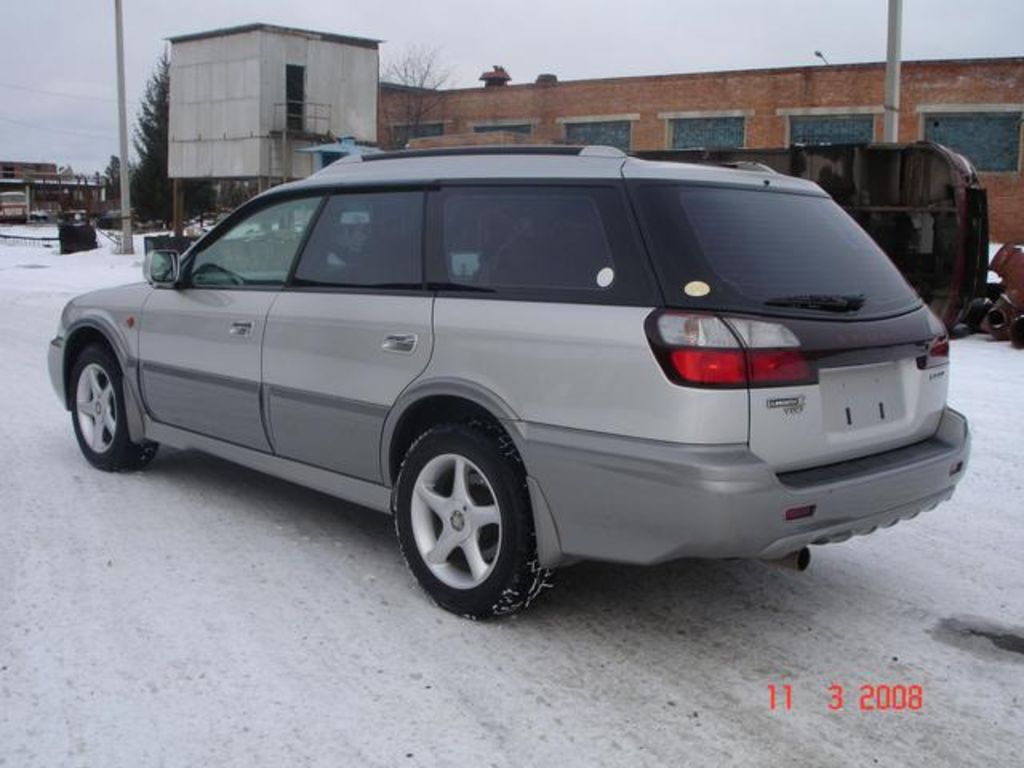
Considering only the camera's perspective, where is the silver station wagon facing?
facing away from the viewer and to the left of the viewer

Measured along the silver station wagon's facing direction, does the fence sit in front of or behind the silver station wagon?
in front

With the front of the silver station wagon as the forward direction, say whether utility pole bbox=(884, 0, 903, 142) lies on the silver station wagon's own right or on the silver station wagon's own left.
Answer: on the silver station wagon's own right

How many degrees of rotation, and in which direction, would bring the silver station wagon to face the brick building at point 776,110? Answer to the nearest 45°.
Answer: approximately 45° to its right

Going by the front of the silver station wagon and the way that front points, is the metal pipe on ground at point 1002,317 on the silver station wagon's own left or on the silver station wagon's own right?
on the silver station wagon's own right

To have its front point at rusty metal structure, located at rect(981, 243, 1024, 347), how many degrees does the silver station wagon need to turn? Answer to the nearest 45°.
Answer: approximately 90° to its right

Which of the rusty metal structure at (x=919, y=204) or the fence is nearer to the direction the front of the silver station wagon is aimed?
the fence

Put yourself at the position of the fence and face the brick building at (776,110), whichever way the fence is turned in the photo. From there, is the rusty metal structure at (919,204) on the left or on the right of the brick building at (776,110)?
right
